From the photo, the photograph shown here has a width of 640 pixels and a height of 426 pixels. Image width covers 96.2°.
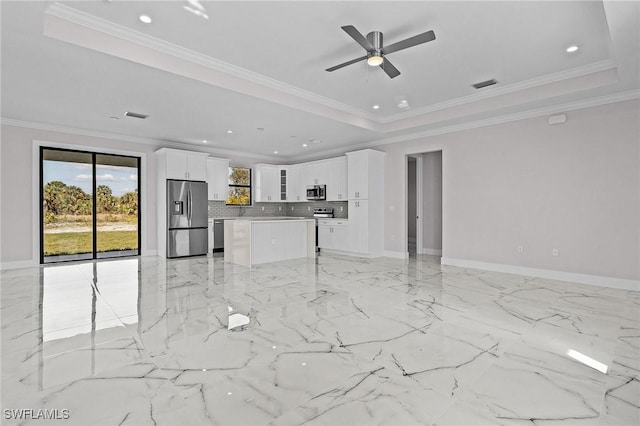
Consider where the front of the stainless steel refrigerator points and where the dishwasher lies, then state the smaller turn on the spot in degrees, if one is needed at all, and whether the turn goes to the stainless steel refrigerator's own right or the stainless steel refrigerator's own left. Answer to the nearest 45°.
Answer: approximately 135° to the stainless steel refrigerator's own left

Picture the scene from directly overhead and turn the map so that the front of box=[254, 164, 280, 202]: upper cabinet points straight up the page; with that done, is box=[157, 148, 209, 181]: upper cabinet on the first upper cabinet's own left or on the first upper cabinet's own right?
on the first upper cabinet's own right

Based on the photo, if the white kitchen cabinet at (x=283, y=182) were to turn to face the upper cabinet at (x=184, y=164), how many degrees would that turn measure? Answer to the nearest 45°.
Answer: approximately 45° to its right

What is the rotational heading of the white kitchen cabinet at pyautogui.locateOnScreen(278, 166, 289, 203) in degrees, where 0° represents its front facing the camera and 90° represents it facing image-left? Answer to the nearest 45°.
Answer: approximately 0°

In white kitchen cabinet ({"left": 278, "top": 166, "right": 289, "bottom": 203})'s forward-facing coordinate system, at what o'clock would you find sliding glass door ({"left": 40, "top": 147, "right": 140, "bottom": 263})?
The sliding glass door is roughly at 2 o'clock from the white kitchen cabinet.

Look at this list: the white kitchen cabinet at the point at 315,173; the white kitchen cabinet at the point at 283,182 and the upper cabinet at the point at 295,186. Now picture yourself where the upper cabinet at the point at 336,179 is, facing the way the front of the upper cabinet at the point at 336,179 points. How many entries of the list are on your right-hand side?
3
